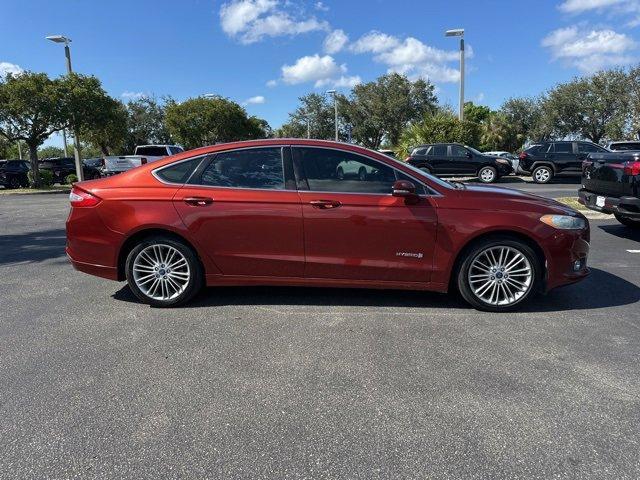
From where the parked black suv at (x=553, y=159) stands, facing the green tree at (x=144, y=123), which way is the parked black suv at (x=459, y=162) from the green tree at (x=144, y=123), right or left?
left

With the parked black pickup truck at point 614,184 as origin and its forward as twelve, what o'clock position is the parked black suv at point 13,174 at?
the parked black suv at point 13,174 is roughly at 8 o'clock from the parked black pickup truck at point 614,184.

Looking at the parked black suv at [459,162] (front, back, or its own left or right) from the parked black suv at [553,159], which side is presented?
front

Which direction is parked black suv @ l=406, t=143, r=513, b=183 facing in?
to the viewer's right

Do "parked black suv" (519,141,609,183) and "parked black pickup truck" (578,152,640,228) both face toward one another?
no

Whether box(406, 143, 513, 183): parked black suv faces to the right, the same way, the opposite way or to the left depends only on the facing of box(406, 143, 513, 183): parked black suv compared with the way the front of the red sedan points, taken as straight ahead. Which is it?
the same way

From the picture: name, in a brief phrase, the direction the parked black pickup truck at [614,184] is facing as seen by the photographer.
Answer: facing away from the viewer and to the right of the viewer

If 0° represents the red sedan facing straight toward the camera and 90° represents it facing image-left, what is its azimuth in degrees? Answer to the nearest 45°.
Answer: approximately 270°

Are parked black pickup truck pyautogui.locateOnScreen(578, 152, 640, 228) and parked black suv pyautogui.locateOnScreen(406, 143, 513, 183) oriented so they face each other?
no
